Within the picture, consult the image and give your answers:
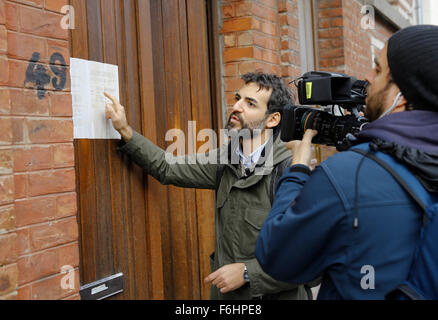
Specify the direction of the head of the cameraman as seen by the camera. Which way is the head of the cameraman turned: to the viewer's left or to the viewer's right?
to the viewer's left

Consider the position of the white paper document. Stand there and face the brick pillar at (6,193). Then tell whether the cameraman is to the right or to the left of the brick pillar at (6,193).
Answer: left

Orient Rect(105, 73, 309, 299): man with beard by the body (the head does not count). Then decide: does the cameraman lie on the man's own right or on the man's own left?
on the man's own left

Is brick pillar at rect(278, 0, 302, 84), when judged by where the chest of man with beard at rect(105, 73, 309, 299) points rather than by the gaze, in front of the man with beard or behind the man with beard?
behind
